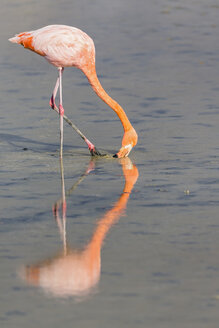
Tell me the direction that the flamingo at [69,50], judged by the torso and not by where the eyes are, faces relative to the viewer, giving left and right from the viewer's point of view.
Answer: facing to the right of the viewer
